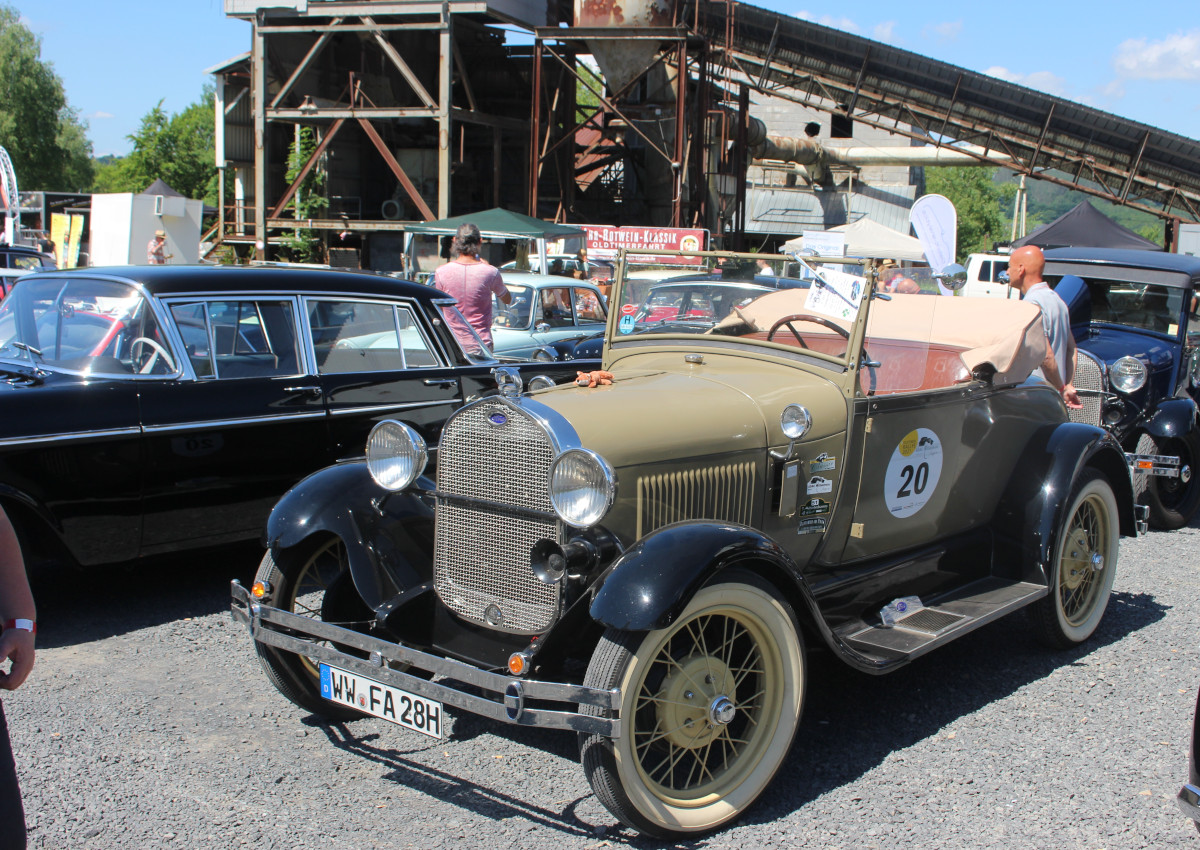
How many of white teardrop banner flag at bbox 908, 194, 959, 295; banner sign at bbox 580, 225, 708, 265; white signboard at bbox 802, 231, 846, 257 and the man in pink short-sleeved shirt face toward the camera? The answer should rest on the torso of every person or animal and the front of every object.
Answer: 3

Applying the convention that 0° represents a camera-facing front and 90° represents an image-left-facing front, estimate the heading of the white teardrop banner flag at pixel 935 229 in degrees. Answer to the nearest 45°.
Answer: approximately 0°

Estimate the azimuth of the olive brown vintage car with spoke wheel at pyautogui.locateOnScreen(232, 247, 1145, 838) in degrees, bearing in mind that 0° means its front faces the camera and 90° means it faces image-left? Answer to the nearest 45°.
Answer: approximately 45°

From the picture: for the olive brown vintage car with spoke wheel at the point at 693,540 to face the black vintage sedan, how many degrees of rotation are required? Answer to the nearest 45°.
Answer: approximately 90° to its right

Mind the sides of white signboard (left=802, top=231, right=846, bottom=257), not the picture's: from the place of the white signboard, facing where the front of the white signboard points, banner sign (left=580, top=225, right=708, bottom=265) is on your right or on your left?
on your right

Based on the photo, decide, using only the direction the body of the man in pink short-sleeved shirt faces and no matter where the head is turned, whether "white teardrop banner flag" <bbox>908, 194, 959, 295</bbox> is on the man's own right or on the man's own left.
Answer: on the man's own right

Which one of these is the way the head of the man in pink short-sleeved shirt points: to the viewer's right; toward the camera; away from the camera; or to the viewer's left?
away from the camera

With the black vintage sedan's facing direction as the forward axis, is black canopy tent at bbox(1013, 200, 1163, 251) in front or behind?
behind

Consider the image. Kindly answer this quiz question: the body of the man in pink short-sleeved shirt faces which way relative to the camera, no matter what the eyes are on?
away from the camera

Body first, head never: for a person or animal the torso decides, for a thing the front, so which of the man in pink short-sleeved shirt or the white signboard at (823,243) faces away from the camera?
the man in pink short-sleeved shirt

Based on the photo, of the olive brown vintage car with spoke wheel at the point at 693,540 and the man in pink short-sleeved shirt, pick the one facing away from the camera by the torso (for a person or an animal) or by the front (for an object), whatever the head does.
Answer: the man in pink short-sleeved shirt
